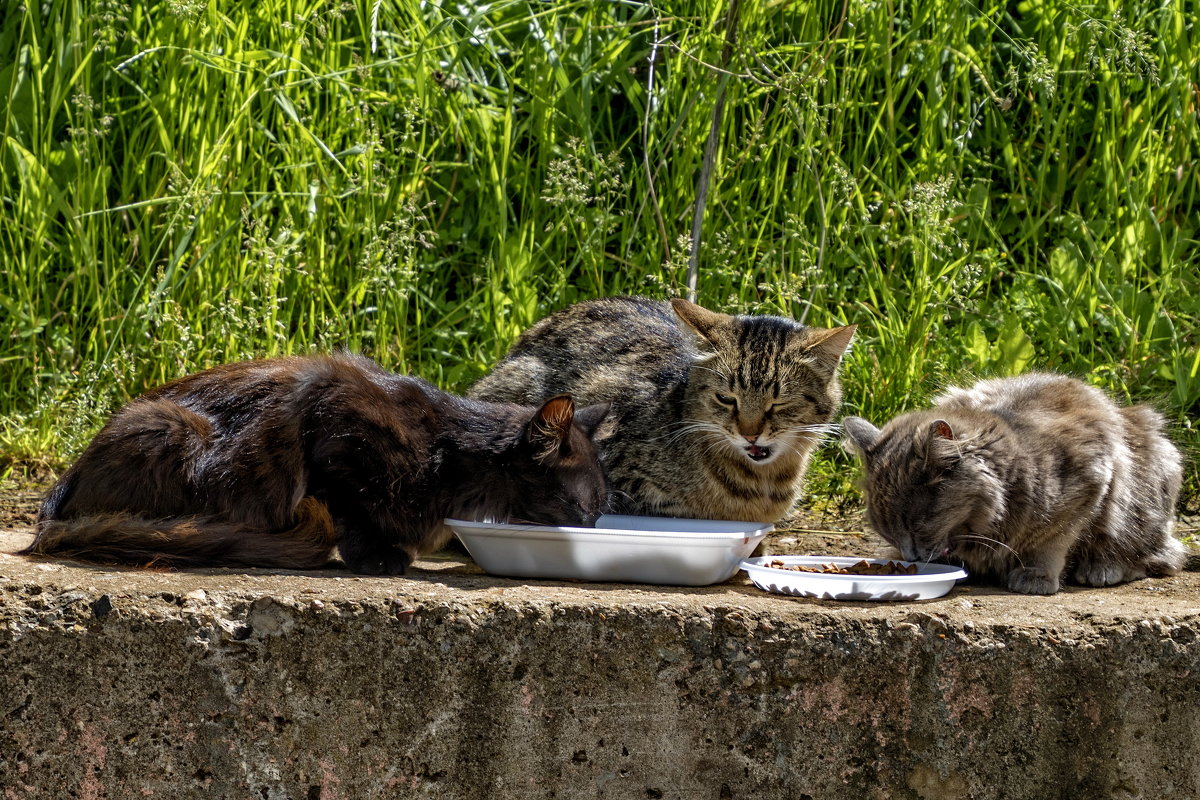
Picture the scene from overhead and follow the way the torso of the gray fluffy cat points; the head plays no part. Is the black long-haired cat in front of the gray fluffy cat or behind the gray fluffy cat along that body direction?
in front

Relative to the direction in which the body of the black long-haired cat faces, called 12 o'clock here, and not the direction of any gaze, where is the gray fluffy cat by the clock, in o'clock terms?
The gray fluffy cat is roughly at 12 o'clock from the black long-haired cat.

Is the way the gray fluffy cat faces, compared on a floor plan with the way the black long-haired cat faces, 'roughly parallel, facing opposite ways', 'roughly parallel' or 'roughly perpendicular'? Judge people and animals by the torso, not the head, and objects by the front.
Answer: roughly parallel, facing opposite ways

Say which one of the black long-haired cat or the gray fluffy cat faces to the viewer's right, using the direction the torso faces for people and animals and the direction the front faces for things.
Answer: the black long-haired cat

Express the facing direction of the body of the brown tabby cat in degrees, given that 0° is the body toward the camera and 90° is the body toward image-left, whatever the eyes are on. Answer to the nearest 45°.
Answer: approximately 315°

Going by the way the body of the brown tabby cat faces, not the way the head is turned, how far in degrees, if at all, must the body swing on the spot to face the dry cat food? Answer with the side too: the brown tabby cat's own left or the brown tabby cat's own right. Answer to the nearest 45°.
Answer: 0° — it already faces it

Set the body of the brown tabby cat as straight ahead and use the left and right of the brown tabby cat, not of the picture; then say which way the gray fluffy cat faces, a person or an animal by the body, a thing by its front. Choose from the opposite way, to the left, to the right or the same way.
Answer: to the right

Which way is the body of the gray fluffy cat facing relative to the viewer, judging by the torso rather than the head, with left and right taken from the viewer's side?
facing the viewer and to the left of the viewer

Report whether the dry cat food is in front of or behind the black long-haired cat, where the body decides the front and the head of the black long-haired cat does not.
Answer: in front

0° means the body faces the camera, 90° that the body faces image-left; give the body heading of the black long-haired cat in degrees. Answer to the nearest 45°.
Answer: approximately 270°

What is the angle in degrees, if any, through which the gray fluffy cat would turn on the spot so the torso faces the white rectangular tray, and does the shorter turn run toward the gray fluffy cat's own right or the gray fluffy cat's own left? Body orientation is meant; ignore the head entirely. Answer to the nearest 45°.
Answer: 0° — it already faces it

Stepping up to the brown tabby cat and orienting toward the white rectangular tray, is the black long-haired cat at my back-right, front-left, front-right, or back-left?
front-right

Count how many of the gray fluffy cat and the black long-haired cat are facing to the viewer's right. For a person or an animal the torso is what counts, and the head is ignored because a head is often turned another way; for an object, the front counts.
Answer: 1

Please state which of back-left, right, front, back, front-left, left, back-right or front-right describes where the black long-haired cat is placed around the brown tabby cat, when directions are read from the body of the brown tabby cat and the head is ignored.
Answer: right

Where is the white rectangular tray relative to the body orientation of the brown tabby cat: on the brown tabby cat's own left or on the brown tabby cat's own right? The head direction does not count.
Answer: on the brown tabby cat's own right
